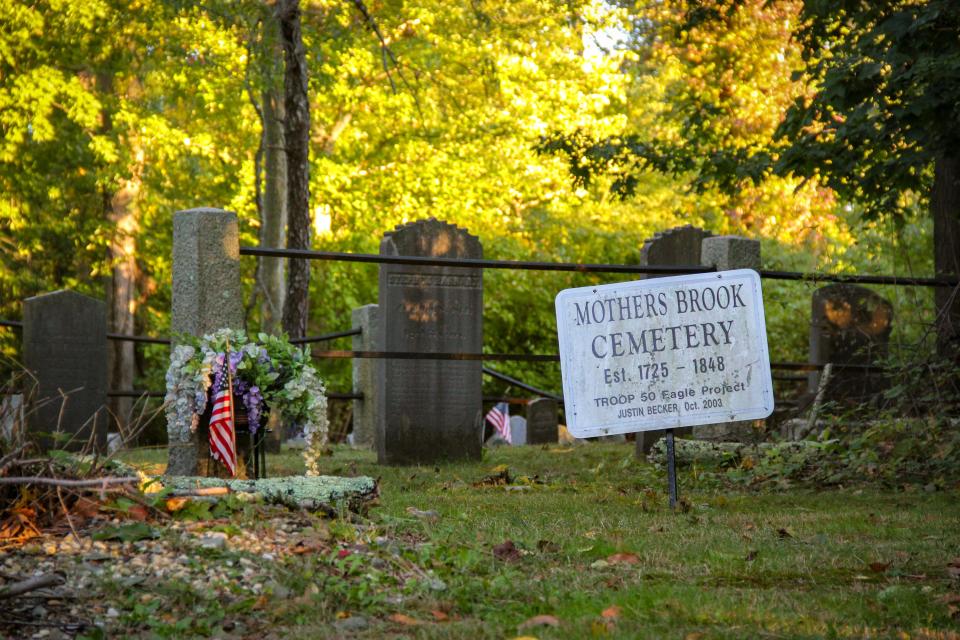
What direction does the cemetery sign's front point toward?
toward the camera

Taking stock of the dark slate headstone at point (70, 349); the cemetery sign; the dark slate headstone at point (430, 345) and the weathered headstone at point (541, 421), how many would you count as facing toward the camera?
4

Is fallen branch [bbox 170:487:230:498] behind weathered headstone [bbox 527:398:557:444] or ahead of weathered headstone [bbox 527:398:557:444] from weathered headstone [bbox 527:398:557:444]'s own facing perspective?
ahead

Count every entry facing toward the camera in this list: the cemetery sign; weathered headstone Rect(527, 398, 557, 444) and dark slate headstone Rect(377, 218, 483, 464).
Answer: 3

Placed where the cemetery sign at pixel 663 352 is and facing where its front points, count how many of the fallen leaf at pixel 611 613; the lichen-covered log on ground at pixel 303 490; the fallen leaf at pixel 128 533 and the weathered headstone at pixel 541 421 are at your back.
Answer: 1

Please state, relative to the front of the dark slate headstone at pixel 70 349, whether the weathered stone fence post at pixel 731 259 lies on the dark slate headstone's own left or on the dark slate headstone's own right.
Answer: on the dark slate headstone's own left

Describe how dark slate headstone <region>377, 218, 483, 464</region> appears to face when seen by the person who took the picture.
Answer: facing the viewer

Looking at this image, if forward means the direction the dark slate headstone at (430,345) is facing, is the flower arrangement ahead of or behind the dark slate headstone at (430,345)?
ahead

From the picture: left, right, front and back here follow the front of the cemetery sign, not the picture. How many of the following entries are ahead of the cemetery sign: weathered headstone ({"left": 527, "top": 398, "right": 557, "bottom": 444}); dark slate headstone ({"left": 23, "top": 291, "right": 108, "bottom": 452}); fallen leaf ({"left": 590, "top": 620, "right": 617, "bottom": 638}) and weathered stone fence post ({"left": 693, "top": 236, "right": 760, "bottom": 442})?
1

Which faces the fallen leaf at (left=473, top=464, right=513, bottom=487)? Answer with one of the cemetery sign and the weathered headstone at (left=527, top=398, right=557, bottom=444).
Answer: the weathered headstone

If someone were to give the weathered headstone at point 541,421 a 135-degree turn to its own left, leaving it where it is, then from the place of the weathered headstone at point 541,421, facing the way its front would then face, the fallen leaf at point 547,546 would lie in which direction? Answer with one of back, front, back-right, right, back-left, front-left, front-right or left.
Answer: back-right

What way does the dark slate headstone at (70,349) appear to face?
toward the camera
